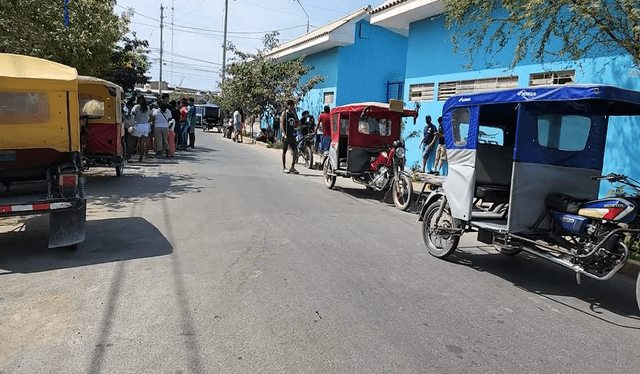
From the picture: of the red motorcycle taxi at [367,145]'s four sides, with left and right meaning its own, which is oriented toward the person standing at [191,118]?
back

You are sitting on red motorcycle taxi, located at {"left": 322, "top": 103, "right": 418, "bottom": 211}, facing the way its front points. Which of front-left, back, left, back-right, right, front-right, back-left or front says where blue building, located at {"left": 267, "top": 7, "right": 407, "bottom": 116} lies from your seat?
back-left

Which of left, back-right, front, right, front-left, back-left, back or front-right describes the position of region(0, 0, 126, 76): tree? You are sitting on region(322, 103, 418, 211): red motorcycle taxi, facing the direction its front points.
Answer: back-right

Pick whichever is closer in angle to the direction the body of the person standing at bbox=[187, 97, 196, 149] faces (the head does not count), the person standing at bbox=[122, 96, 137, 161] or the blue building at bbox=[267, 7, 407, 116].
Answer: the person standing
